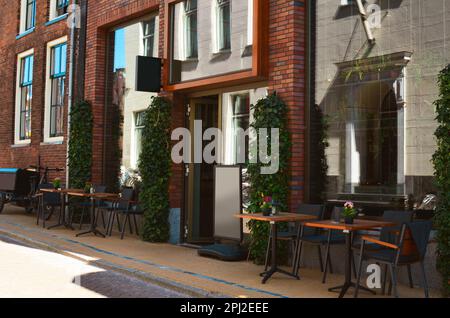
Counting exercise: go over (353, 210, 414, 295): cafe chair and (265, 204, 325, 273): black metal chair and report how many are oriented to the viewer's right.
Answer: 0

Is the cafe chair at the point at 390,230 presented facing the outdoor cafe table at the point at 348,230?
yes

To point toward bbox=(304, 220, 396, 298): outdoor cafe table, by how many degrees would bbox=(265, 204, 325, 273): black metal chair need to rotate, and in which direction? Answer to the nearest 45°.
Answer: approximately 90° to its left
